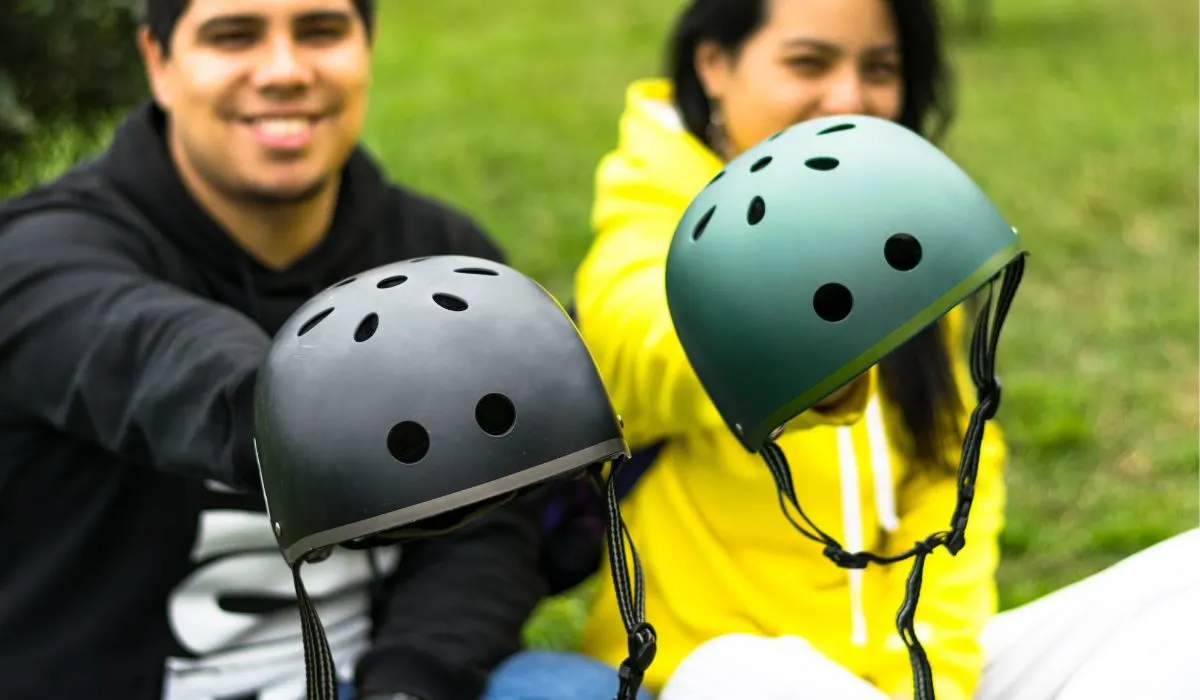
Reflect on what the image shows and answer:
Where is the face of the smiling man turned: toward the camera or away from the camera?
toward the camera

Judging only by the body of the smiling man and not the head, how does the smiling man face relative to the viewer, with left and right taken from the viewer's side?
facing the viewer
